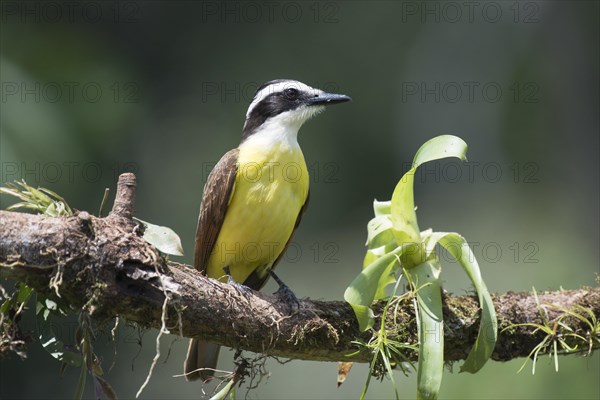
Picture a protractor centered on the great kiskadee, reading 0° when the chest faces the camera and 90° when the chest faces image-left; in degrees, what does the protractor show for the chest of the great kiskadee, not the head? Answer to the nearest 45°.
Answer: approximately 315°

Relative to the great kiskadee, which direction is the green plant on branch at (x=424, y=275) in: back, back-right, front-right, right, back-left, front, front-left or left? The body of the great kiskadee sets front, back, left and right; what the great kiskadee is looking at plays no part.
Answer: front

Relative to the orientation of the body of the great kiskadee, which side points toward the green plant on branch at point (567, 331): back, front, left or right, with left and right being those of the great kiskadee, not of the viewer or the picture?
left
